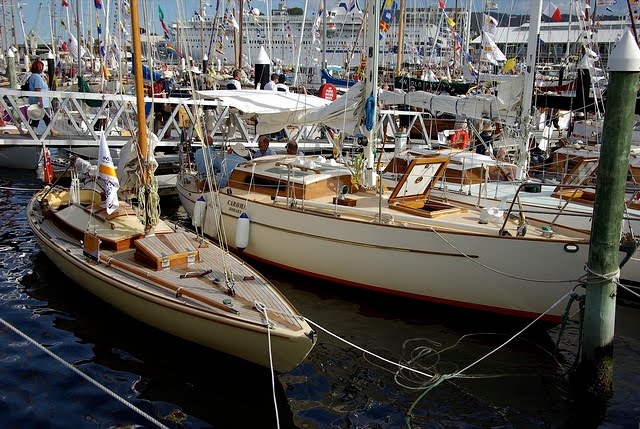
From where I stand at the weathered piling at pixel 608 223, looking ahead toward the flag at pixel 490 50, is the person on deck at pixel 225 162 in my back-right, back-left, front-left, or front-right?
front-left

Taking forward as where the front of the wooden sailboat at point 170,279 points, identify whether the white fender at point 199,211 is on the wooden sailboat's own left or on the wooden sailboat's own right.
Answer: on the wooden sailboat's own left

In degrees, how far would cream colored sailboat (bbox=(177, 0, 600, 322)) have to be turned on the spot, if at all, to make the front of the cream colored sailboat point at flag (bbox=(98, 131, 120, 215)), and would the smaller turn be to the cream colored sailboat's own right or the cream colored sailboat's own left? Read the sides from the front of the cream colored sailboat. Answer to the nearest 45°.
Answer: approximately 135° to the cream colored sailboat's own right

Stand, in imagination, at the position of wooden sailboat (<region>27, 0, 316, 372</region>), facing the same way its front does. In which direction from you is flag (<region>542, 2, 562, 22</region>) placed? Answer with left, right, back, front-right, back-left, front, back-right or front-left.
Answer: left

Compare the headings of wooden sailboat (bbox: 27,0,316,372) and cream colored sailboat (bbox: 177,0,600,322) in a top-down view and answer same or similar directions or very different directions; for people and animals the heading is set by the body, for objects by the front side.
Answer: same or similar directions

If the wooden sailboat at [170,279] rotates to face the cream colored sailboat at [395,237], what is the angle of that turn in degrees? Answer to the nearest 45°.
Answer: approximately 45° to its left

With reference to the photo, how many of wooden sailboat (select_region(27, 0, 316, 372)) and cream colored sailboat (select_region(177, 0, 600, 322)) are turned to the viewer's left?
0

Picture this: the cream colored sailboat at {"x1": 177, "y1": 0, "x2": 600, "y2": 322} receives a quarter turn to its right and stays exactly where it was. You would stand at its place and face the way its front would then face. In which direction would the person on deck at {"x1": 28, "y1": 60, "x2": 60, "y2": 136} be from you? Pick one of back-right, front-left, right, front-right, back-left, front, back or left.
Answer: right

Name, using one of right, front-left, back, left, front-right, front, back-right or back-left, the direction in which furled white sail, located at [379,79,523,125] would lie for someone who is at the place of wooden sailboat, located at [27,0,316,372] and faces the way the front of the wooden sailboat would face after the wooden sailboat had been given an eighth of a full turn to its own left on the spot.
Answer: front-left

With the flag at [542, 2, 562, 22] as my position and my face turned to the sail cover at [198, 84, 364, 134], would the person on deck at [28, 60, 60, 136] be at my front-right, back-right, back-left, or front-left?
front-right

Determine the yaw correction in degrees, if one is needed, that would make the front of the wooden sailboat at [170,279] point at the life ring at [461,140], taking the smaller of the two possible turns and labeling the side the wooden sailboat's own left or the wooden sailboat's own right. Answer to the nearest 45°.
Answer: approximately 90° to the wooden sailboat's own left

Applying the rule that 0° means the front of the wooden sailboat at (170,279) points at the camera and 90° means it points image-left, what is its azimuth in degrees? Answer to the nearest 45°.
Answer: approximately 315°

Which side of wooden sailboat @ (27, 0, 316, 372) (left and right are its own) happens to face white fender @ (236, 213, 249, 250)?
left

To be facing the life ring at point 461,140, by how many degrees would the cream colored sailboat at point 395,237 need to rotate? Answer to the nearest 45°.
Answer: approximately 135° to its left

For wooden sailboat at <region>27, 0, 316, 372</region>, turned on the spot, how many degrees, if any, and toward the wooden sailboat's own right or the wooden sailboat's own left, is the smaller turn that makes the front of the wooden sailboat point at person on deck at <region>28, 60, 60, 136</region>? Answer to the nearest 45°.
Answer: approximately 135° to the wooden sailboat's own left
